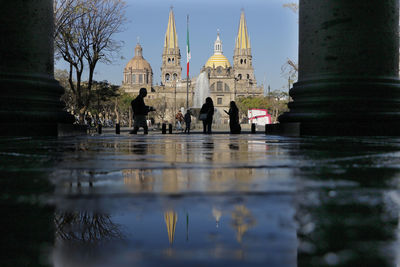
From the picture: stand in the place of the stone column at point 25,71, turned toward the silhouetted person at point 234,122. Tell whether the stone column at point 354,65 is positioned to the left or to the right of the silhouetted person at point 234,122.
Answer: right

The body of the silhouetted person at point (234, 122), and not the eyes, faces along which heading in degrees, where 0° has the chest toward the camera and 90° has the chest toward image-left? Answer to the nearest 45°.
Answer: approximately 90°

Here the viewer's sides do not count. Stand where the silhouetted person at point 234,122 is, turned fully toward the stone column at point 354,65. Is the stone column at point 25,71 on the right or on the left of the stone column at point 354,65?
right

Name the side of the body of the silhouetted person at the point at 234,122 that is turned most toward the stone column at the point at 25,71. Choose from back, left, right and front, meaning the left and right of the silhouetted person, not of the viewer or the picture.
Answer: left

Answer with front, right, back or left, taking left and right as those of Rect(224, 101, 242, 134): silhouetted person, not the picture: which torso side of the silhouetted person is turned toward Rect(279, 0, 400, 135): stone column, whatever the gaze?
left
